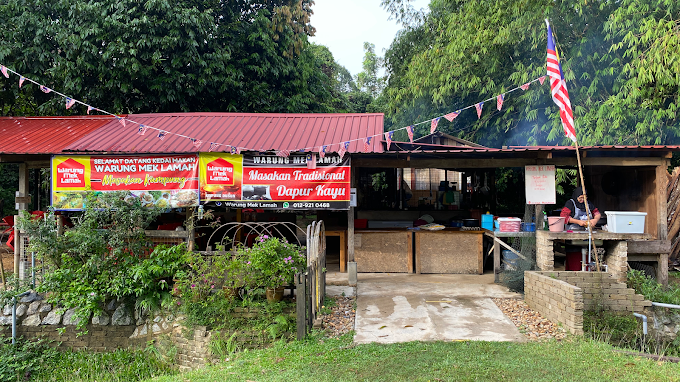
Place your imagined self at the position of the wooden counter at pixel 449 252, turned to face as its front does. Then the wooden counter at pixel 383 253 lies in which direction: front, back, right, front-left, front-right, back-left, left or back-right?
right

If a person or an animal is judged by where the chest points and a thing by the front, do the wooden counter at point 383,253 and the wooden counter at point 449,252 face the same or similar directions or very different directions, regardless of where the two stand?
same or similar directions

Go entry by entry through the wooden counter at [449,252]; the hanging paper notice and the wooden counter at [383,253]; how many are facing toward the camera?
3

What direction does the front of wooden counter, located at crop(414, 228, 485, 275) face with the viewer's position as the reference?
facing the viewer

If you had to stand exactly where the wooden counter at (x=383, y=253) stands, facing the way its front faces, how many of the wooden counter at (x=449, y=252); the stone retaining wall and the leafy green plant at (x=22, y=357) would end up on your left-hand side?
1

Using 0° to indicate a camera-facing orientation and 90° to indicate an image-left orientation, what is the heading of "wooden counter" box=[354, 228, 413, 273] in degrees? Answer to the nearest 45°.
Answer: approximately 0°

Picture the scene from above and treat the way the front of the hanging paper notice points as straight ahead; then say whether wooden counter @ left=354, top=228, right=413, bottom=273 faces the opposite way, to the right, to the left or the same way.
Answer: the same way

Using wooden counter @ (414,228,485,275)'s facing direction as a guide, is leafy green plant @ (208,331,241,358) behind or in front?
in front

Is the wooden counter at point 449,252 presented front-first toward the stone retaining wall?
no

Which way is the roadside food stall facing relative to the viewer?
toward the camera

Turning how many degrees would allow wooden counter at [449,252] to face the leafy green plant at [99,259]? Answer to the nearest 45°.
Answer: approximately 45° to its right

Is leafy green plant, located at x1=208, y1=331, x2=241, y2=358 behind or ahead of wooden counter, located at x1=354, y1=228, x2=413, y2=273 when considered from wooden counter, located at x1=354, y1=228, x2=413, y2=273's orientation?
ahead

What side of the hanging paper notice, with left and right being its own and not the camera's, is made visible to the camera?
front

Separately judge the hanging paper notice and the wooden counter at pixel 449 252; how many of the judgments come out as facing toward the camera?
2
